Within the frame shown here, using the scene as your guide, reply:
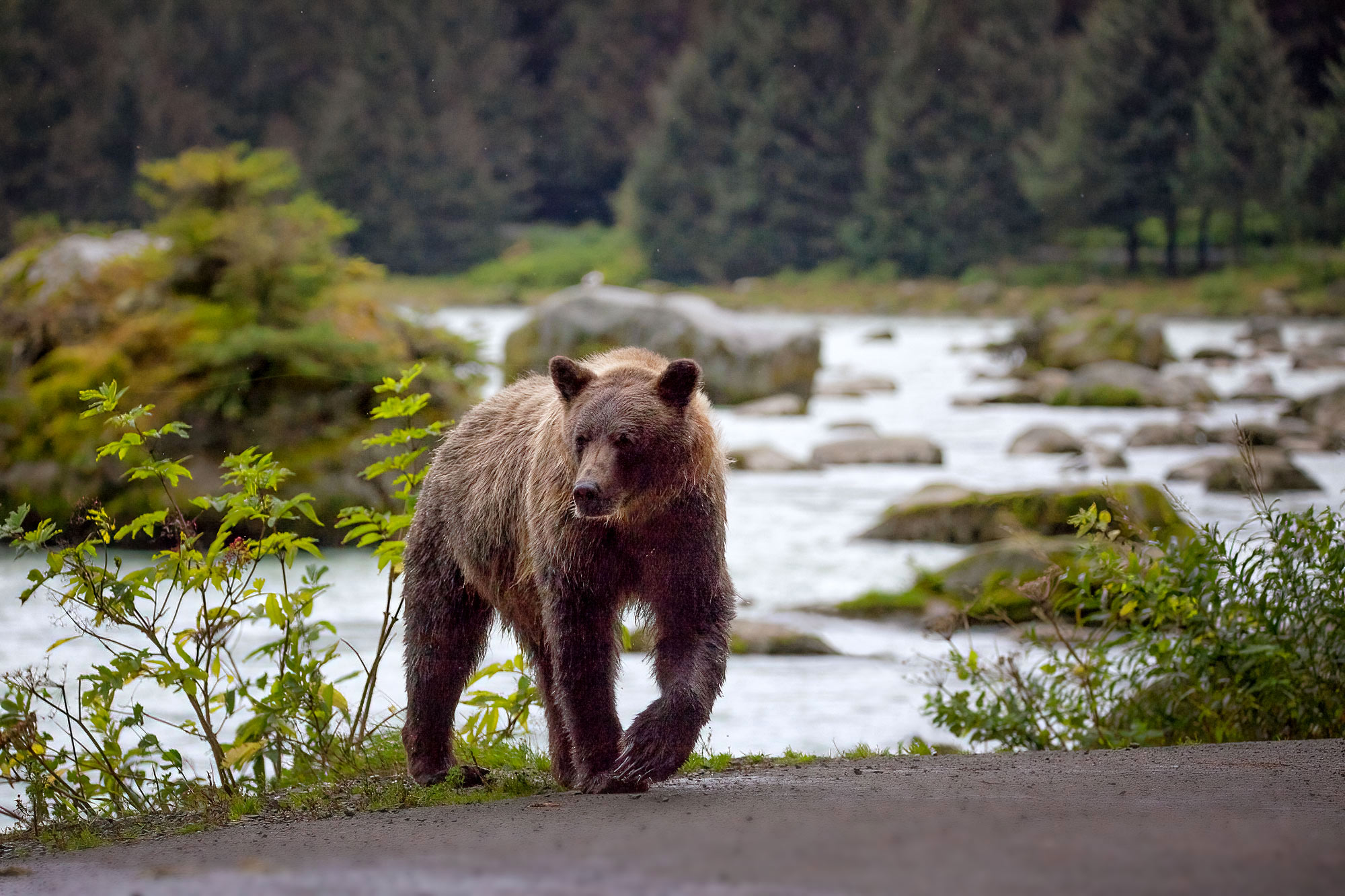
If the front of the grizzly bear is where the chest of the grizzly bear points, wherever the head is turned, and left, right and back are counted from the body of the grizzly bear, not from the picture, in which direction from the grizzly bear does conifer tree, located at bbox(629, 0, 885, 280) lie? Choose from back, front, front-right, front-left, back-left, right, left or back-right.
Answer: back-left

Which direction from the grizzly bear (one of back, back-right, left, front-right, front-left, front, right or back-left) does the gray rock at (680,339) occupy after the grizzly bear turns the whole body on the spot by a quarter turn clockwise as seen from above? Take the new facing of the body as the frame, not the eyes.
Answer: back-right

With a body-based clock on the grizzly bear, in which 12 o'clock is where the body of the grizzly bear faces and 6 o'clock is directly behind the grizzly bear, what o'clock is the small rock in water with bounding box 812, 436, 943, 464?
The small rock in water is roughly at 8 o'clock from the grizzly bear.

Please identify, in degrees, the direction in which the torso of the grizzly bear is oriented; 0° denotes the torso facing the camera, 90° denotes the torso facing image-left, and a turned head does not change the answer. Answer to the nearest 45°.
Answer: approximately 315°

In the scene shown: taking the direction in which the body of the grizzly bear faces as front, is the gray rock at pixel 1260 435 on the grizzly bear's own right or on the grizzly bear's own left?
on the grizzly bear's own left

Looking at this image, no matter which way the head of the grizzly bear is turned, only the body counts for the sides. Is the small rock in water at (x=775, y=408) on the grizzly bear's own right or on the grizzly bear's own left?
on the grizzly bear's own left

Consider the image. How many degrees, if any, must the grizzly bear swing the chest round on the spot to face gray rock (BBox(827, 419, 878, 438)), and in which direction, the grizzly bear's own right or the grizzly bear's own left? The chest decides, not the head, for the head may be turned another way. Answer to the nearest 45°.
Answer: approximately 135° to the grizzly bear's own left
